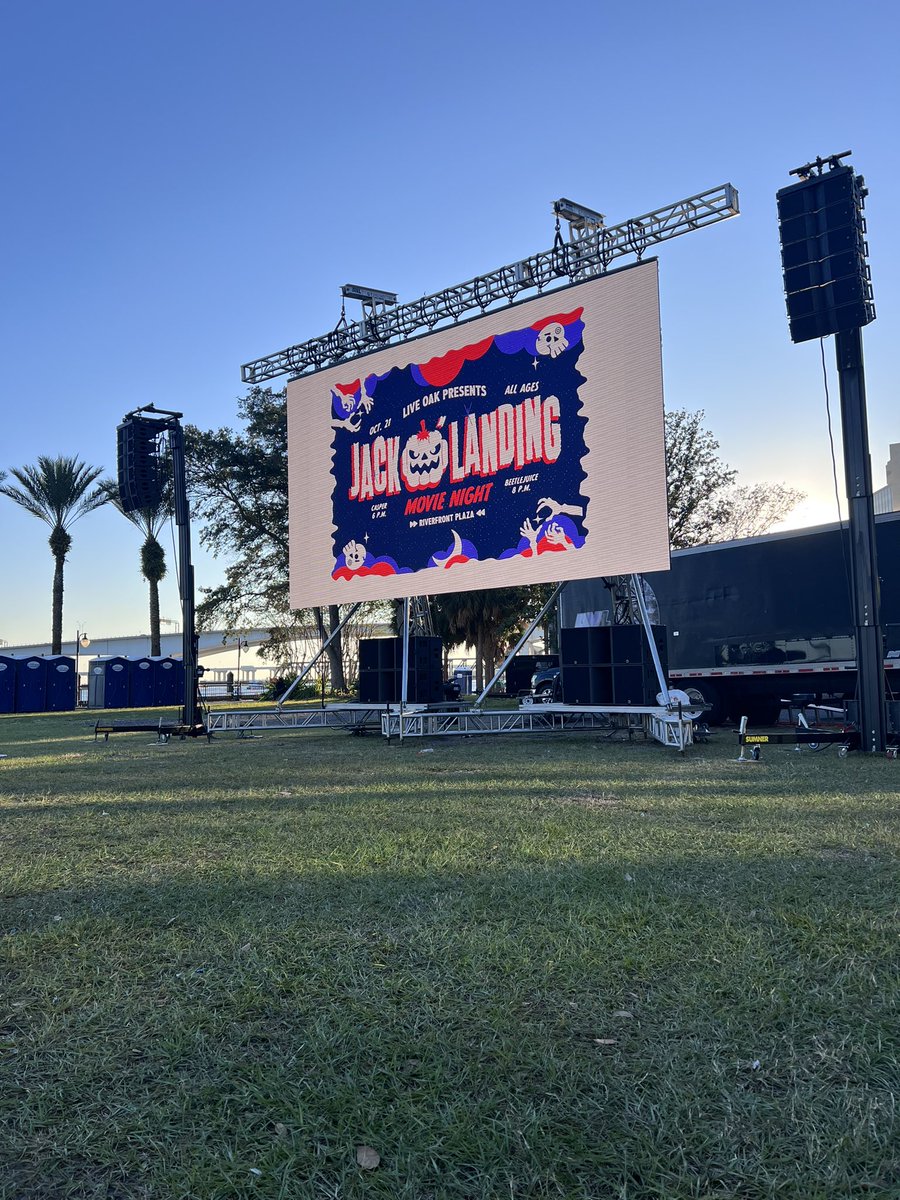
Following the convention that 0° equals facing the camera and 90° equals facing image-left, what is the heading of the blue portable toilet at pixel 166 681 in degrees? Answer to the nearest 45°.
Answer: approximately 0°

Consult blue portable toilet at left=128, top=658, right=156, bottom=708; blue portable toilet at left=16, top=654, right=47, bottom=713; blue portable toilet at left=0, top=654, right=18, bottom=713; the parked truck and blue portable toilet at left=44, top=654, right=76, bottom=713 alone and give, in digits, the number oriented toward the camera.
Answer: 4

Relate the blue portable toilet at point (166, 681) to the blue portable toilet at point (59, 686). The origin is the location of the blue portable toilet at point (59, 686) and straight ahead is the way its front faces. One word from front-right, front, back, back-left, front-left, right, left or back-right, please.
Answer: left

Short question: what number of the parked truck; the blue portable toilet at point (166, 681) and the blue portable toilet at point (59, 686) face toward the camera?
2

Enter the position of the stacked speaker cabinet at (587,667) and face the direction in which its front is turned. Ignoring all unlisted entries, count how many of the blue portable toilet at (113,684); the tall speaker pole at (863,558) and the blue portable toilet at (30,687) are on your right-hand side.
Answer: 2

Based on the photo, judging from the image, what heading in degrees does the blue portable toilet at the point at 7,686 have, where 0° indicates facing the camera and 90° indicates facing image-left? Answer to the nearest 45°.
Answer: approximately 0°

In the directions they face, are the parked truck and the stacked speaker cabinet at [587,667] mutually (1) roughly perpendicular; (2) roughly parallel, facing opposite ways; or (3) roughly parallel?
roughly perpendicular
